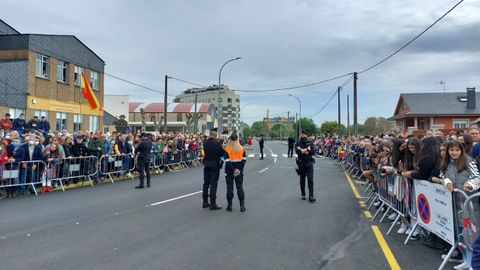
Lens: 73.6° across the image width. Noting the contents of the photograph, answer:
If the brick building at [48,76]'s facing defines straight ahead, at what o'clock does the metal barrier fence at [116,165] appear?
The metal barrier fence is roughly at 1 o'clock from the brick building.

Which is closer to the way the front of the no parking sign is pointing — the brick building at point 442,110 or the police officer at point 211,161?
the police officer

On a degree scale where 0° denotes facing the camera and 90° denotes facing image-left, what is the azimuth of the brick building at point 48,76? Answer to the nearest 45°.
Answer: approximately 315°

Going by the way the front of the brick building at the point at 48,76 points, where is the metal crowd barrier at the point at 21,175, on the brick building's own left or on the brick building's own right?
on the brick building's own right

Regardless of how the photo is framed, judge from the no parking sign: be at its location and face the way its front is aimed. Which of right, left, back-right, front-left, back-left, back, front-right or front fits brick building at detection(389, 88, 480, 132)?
back-right

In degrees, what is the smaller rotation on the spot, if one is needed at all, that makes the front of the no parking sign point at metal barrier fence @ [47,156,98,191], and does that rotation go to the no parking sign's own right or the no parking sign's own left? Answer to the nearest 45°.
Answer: approximately 45° to the no parking sign's own right

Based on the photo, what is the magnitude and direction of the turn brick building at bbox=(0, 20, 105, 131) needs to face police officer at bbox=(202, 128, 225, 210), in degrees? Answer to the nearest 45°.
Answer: approximately 45° to its right

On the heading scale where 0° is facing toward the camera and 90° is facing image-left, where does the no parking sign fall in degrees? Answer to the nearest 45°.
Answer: approximately 45°
